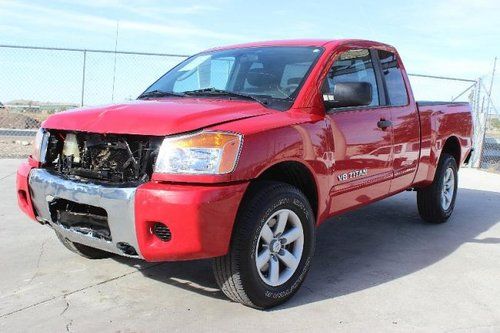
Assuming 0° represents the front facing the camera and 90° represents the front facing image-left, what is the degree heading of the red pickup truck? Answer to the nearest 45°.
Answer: approximately 45°
